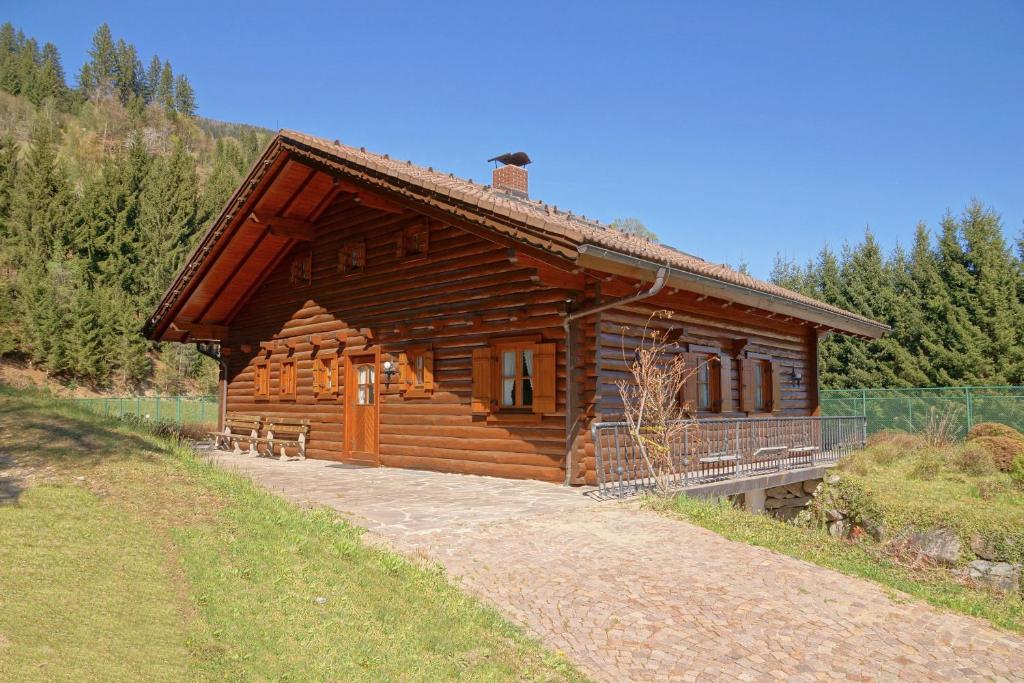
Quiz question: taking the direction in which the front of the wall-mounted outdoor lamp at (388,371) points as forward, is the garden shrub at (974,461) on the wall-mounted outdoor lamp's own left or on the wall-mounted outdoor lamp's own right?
on the wall-mounted outdoor lamp's own left

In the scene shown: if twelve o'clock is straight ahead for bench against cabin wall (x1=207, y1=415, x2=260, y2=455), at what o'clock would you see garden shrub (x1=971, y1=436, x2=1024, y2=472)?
The garden shrub is roughly at 9 o'clock from the bench against cabin wall.

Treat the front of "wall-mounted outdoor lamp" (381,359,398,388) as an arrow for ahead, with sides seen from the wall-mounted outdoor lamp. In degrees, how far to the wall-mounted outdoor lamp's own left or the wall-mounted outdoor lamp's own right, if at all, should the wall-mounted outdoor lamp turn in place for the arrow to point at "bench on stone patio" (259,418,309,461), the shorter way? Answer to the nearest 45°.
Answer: approximately 90° to the wall-mounted outdoor lamp's own right

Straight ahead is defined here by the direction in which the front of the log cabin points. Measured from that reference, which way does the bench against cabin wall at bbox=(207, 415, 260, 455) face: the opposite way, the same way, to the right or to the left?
the same way

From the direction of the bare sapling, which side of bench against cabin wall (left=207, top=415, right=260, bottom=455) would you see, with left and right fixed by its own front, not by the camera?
left

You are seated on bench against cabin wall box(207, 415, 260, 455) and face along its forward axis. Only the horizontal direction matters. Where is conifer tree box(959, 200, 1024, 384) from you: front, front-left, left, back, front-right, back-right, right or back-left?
back-left

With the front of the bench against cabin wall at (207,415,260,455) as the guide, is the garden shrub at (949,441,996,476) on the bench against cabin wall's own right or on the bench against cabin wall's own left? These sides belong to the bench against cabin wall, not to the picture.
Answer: on the bench against cabin wall's own left

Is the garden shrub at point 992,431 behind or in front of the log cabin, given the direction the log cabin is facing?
behind

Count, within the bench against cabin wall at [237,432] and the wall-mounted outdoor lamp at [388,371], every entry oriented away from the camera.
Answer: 0

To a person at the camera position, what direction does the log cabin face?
facing the viewer and to the left of the viewer

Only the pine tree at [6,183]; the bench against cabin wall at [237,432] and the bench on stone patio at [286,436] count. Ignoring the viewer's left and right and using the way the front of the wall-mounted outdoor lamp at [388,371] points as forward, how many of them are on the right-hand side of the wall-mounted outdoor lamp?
3

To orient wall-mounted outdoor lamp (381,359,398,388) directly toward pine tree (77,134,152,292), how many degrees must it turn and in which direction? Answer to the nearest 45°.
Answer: approximately 90° to its right

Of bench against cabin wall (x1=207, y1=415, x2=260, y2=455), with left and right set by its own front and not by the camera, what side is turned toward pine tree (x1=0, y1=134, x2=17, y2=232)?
right

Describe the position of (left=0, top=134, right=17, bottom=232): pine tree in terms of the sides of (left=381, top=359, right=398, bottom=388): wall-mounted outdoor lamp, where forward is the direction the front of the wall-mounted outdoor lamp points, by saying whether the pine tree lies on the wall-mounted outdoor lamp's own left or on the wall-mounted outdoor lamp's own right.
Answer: on the wall-mounted outdoor lamp's own right

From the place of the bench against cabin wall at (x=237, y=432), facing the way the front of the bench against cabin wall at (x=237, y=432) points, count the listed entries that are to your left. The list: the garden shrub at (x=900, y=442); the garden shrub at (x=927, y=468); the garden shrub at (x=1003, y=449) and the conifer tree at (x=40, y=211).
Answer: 3

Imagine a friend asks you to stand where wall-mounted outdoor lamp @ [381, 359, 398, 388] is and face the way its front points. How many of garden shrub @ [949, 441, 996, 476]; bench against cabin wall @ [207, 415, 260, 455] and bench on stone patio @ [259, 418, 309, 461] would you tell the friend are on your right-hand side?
2

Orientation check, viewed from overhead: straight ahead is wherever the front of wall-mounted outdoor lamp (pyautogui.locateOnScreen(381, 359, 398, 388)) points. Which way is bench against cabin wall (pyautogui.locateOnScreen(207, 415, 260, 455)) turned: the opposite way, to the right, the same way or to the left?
the same way
